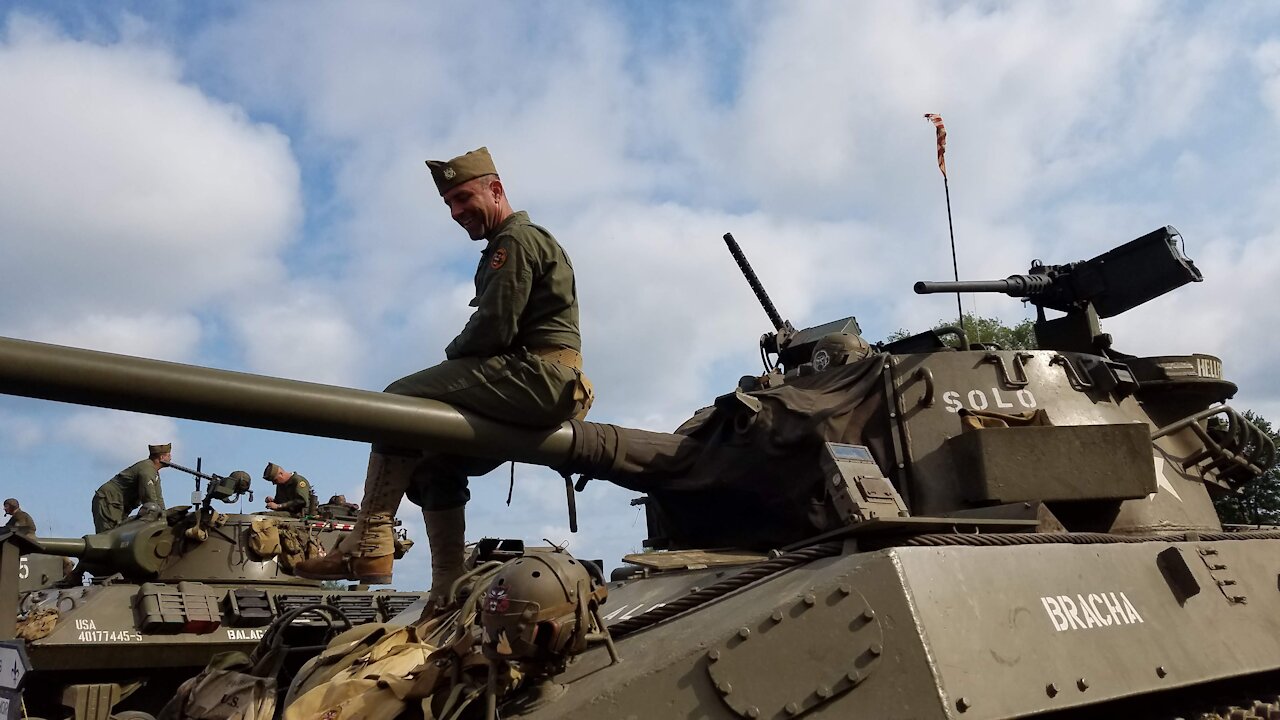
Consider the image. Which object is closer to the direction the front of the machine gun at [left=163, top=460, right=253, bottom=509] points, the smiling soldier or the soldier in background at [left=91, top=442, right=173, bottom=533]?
the soldier in background

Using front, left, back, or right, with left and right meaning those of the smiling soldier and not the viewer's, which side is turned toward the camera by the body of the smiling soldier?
left

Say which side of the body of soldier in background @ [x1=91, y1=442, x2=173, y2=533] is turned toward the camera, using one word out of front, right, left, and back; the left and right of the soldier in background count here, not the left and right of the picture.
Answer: right

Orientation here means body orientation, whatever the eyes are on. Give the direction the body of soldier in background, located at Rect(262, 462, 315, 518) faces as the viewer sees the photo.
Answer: to the viewer's left

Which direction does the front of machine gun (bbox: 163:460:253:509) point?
to the viewer's left

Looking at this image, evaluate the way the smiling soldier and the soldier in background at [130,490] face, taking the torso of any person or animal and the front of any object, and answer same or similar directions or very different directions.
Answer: very different directions

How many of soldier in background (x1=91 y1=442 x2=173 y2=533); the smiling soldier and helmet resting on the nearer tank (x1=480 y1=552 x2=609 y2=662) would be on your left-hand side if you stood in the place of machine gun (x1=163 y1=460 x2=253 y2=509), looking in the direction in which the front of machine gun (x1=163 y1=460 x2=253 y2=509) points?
2

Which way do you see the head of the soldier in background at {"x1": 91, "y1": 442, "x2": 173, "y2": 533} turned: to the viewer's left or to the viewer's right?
to the viewer's right
